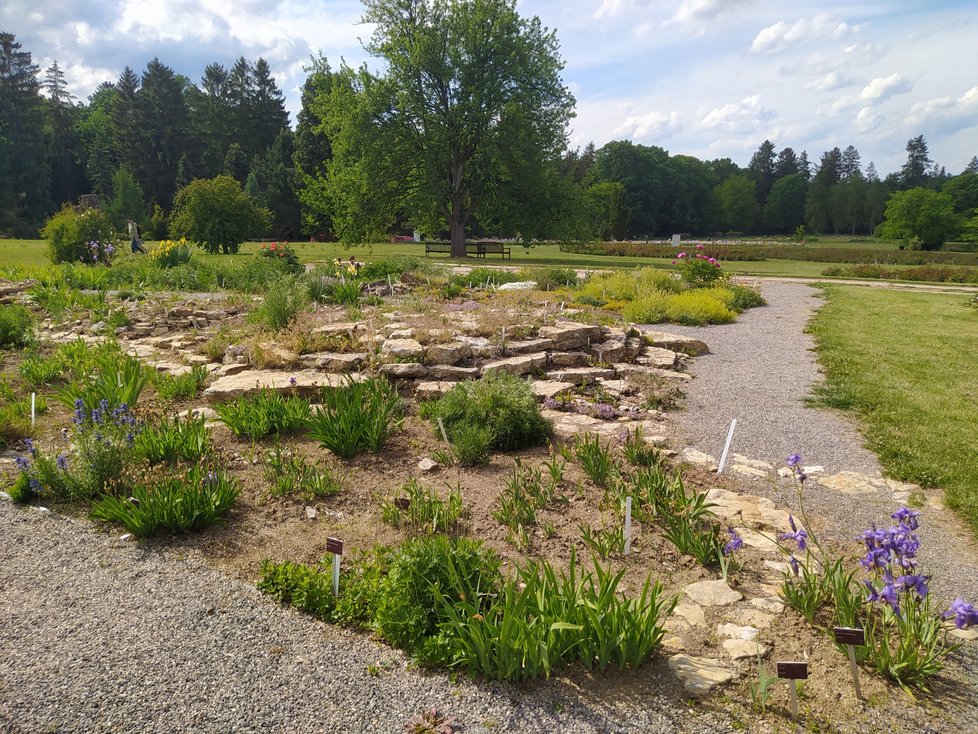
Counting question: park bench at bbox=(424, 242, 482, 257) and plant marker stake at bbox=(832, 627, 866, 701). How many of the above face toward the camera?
2

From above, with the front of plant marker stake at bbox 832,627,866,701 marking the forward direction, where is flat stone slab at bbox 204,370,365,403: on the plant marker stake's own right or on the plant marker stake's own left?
on the plant marker stake's own right

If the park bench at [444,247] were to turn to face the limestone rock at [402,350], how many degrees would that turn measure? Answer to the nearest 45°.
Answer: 0° — it already faces it

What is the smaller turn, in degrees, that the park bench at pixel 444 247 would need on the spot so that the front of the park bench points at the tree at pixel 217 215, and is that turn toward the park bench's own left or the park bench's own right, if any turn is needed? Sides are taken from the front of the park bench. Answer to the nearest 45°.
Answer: approximately 45° to the park bench's own right

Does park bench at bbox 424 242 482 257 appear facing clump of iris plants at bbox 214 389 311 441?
yes

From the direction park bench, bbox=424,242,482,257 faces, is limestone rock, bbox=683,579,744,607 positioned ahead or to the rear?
ahead

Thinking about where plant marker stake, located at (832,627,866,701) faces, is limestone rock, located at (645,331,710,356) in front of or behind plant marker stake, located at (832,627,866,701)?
behind

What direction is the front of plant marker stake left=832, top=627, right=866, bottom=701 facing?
toward the camera

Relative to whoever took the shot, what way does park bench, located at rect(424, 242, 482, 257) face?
facing the viewer

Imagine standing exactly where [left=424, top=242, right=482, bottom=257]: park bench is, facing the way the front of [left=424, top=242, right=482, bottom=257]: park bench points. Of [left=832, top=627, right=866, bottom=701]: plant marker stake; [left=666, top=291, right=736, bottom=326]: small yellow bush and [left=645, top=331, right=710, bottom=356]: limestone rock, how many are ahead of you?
3

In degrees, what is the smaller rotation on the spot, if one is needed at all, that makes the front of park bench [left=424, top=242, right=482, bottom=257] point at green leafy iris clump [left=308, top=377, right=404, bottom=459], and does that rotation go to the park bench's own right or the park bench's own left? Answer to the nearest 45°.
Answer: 0° — it already faces it

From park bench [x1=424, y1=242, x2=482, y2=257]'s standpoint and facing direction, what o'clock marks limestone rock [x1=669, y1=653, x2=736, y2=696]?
The limestone rock is roughly at 12 o'clock from the park bench.

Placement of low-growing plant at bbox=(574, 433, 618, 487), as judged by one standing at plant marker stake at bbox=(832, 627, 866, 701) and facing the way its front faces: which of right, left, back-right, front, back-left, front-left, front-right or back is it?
back-right

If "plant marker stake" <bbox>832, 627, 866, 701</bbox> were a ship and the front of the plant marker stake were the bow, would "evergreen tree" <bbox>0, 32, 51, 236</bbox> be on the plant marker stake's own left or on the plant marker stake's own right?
on the plant marker stake's own right

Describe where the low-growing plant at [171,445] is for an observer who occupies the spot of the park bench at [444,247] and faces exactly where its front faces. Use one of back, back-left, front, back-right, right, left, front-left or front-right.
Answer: front
